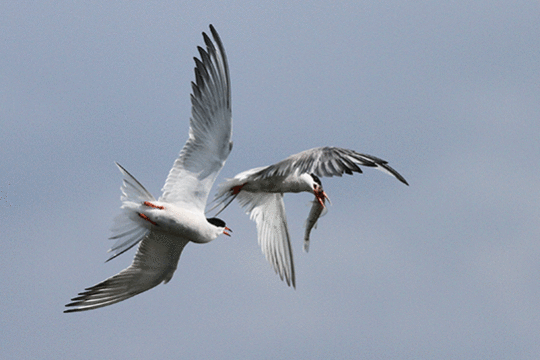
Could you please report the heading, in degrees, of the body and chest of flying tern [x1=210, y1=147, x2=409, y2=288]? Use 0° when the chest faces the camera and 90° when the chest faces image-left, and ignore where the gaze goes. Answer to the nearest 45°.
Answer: approximately 270°
